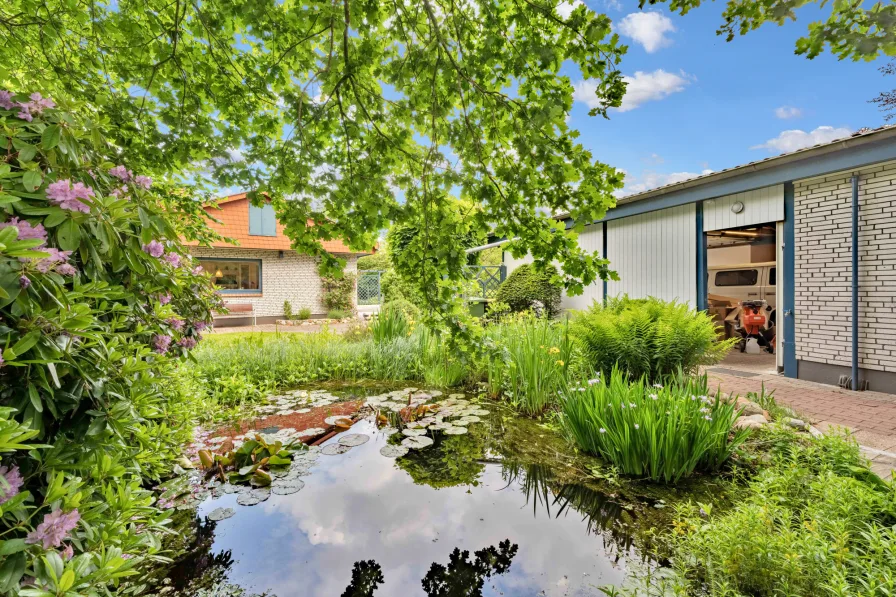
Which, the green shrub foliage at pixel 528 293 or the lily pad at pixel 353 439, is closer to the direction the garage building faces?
the lily pad

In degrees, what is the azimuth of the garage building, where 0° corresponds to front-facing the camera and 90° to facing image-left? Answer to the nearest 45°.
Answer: approximately 45°

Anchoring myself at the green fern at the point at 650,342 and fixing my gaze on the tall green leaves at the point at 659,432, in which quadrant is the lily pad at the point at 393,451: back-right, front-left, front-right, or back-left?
front-right

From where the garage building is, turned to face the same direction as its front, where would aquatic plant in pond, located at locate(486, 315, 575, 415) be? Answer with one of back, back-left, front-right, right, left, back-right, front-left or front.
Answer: front

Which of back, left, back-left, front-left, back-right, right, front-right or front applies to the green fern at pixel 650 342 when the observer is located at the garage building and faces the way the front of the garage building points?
front

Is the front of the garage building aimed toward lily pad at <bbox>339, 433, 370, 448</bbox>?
yes

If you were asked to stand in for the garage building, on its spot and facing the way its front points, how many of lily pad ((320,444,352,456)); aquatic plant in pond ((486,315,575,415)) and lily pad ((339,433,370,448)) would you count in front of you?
3

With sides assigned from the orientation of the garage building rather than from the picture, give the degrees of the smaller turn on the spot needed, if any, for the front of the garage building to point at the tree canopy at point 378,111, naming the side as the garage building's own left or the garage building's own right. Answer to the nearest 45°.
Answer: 0° — it already faces it

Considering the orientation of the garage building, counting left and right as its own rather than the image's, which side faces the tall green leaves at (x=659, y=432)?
front

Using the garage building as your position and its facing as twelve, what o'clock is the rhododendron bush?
The rhododendron bush is roughly at 11 o'clock from the garage building.

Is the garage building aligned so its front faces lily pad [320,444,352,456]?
yes

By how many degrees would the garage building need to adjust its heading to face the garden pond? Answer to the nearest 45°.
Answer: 0° — it already faces it

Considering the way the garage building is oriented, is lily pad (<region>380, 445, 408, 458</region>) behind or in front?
in front

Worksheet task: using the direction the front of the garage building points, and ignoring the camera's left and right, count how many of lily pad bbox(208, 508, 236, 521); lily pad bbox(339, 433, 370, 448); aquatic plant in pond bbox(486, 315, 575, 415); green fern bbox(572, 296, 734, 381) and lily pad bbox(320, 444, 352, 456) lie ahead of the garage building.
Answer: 5

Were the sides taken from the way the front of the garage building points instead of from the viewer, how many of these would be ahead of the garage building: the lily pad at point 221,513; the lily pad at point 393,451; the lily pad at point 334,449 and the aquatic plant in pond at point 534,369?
4

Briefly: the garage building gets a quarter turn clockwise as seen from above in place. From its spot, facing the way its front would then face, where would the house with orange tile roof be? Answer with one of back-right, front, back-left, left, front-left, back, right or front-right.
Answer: front-left

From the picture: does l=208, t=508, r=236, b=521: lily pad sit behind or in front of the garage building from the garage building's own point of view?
in front

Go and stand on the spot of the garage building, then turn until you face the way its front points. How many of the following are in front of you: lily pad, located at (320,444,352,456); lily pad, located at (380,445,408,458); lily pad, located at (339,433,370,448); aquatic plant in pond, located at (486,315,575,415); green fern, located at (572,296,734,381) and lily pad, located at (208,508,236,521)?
6
